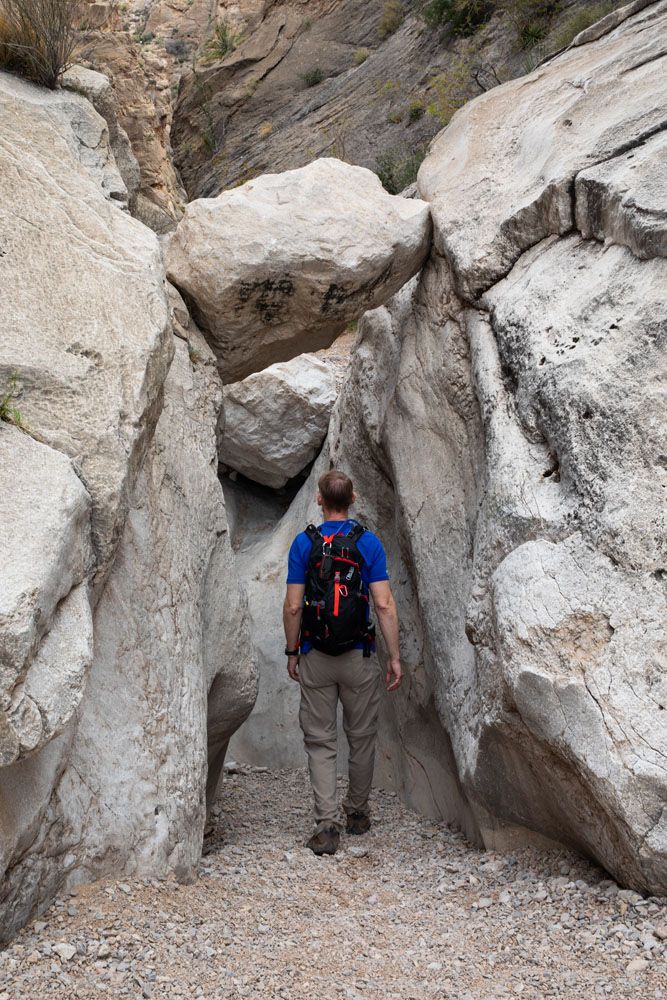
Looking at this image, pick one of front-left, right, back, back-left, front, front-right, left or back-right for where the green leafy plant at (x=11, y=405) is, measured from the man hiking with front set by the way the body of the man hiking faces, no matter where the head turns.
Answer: back-left

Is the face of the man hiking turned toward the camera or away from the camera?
away from the camera

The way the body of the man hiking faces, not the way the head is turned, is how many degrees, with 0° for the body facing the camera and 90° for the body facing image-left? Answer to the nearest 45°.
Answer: approximately 180°

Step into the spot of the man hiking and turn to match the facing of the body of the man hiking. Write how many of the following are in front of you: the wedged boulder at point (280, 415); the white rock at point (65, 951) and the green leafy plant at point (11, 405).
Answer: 1

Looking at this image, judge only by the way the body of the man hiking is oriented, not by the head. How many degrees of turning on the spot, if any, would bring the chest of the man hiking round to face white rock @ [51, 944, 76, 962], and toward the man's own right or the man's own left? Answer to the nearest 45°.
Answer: approximately 135° to the man's own left

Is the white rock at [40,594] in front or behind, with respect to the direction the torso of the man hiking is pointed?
behind
